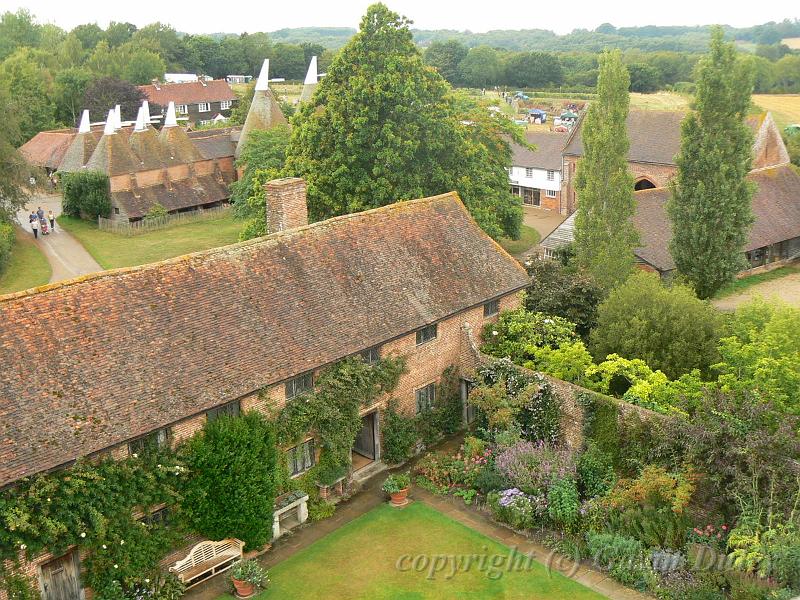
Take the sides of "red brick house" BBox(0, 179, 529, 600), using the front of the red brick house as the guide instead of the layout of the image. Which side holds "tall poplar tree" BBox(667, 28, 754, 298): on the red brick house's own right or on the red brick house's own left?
on the red brick house's own left

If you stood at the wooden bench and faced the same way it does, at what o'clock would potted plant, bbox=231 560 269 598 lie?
The potted plant is roughly at 12 o'clock from the wooden bench.

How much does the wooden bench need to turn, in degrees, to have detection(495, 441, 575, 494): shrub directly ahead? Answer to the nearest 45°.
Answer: approximately 45° to its left

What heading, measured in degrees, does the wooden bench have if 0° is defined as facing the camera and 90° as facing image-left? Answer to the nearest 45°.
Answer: approximately 315°

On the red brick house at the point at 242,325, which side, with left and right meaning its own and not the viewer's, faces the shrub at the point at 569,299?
left

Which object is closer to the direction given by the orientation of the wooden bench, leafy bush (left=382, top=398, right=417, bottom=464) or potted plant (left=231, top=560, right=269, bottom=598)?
the potted plant

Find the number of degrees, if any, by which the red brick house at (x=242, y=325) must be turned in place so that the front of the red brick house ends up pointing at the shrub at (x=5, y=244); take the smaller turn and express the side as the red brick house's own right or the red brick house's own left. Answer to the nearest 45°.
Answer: approximately 180°

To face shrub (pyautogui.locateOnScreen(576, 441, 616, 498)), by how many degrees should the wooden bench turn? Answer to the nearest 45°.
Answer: approximately 45° to its left

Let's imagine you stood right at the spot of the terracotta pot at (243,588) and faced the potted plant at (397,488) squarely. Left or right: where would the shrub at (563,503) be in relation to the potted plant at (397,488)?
right
